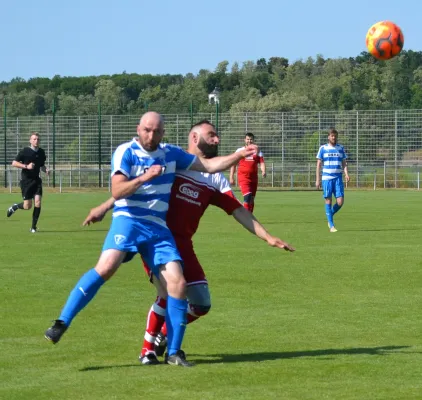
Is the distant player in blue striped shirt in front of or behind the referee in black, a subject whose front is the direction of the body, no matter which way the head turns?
in front

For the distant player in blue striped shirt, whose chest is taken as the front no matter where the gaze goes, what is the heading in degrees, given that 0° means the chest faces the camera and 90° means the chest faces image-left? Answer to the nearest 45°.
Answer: approximately 0°

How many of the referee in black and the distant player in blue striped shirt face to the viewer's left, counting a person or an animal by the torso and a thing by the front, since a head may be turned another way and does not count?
0

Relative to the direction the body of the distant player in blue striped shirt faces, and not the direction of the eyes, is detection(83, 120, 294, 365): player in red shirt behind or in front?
in front

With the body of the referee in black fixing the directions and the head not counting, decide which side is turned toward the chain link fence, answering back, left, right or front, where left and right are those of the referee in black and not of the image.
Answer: left

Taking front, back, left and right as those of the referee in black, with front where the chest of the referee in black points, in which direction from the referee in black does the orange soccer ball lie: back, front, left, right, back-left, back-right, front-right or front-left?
front-left

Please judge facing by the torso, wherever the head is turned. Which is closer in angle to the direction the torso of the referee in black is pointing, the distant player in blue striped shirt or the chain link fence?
the distant player in blue striped shirt

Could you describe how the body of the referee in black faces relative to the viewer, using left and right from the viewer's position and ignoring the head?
facing the viewer and to the right of the viewer

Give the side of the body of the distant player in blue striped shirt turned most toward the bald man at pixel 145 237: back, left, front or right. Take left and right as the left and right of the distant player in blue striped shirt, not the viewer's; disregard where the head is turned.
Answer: front

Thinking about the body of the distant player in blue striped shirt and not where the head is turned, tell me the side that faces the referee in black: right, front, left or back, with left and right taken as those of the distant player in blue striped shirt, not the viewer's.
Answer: right

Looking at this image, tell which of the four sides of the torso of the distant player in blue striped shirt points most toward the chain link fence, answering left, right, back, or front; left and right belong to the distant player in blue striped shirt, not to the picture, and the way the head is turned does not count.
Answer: back
